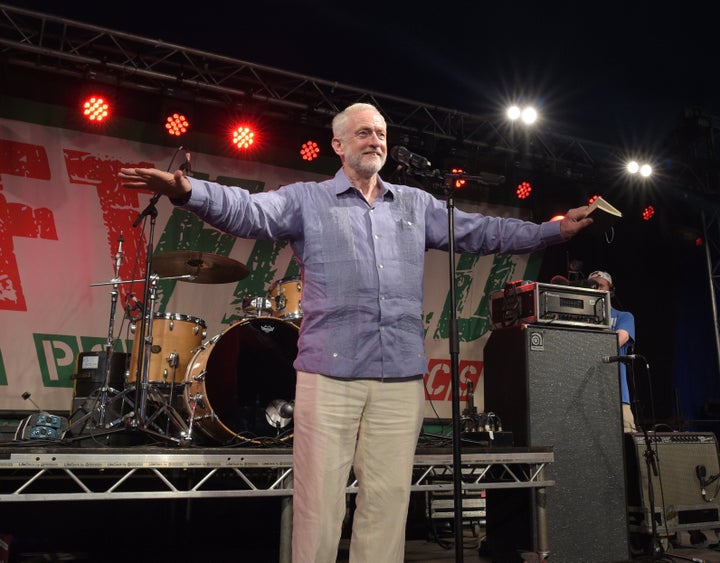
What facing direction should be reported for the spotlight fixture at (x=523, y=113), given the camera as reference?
facing the viewer

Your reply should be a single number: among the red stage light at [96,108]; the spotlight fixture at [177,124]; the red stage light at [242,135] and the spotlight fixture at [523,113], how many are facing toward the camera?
4

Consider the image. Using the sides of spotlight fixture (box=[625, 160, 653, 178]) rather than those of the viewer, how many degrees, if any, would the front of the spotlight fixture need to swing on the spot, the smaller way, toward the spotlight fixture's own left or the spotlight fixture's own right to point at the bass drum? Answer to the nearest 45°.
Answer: approximately 45° to the spotlight fixture's own right

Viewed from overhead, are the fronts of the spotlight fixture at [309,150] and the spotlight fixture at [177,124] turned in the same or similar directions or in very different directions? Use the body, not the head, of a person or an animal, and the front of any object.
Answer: same or similar directions

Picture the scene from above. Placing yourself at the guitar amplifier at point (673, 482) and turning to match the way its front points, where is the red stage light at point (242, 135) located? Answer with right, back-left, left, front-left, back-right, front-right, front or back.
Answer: back-right

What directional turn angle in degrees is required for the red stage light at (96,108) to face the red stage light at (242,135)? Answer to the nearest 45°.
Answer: approximately 90° to its left

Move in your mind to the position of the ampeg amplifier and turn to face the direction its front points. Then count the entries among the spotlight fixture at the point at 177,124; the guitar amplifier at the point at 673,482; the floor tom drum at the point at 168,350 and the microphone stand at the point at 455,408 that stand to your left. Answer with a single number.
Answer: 1

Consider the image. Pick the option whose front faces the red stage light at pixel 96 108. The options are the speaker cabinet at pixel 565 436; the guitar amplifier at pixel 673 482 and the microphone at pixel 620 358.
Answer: the microphone

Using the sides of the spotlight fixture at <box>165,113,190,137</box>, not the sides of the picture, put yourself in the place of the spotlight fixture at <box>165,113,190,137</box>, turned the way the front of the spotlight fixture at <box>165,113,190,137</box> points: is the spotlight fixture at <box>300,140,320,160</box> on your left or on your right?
on your left

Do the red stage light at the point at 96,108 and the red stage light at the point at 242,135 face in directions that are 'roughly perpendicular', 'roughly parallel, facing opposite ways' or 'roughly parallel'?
roughly parallel

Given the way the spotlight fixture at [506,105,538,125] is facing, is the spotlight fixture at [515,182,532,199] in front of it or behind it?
behind

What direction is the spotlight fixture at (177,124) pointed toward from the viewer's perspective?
toward the camera

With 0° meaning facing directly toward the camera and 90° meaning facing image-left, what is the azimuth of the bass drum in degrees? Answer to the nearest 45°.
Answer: approximately 315°

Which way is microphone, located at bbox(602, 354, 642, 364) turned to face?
to the viewer's left

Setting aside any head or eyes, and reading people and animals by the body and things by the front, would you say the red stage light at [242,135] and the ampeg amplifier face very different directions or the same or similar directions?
same or similar directions
